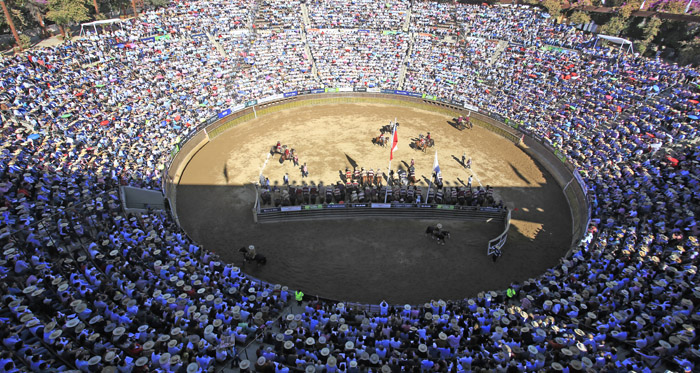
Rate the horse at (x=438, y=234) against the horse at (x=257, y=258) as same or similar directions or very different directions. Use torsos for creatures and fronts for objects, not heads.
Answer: same or similar directions

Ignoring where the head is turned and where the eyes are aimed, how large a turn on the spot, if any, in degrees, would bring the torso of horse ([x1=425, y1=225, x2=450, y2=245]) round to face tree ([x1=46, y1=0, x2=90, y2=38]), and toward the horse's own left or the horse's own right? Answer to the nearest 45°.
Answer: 0° — it already faces it

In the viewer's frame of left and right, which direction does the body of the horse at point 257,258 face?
facing to the left of the viewer

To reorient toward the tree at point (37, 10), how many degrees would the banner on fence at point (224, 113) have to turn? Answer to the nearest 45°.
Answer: approximately 180°

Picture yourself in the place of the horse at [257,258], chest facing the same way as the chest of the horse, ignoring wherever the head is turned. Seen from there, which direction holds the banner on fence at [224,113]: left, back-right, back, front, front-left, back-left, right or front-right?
right

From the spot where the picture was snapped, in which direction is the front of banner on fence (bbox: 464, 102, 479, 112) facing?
facing the viewer and to the left of the viewer

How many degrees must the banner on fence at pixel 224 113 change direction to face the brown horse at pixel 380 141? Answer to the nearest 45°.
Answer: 0° — it already faces it

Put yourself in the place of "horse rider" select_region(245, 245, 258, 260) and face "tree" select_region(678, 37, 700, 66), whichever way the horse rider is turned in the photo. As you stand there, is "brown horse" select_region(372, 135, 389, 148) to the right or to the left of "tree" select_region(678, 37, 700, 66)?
left

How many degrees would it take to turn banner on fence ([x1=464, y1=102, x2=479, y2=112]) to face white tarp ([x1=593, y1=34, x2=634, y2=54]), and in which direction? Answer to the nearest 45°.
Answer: approximately 180°

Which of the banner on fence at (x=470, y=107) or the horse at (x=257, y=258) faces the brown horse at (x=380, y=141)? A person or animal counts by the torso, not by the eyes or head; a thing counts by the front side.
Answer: the banner on fence

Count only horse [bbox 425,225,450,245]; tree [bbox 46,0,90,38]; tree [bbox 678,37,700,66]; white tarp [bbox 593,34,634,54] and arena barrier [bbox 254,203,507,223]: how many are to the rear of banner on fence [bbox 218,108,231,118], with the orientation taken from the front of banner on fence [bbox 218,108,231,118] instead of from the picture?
1

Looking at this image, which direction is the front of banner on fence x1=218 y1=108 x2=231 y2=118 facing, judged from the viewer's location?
facing the viewer and to the right of the viewer

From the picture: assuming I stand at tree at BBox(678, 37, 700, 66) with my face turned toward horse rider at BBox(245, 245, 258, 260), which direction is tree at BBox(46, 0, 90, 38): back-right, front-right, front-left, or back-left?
front-right

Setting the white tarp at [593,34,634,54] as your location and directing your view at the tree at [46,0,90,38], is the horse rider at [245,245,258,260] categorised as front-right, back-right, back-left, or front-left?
front-left

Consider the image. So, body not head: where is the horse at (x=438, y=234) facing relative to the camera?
to the viewer's left
